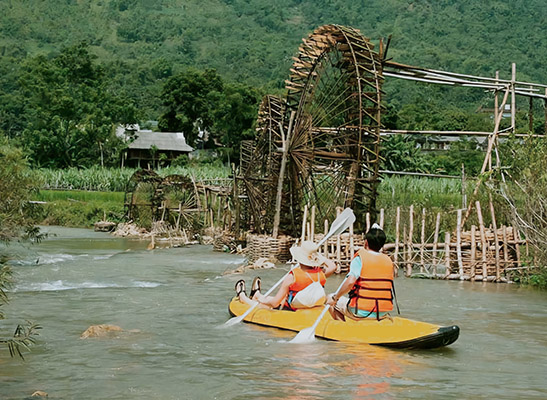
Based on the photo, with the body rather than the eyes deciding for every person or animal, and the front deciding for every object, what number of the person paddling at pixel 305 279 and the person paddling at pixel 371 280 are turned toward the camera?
0

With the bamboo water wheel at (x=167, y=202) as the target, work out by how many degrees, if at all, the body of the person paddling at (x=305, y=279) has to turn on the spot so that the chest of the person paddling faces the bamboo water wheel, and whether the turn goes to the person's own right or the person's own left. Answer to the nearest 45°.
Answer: approximately 45° to the person's own right

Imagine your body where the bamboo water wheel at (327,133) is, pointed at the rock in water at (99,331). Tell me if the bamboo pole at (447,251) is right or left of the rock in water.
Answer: left

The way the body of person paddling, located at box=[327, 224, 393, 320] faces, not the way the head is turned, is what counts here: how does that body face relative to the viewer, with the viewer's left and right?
facing away from the viewer and to the left of the viewer

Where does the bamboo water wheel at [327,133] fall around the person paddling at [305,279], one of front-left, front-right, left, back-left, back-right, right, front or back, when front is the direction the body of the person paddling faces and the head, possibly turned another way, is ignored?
front-right

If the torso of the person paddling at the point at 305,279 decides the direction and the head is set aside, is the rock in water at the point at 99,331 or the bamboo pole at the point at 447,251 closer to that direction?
the rock in water

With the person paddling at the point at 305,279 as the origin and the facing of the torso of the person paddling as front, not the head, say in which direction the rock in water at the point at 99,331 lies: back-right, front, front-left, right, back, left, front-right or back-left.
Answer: front-left

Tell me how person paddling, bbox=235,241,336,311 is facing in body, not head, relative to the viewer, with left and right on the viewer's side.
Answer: facing away from the viewer and to the left of the viewer

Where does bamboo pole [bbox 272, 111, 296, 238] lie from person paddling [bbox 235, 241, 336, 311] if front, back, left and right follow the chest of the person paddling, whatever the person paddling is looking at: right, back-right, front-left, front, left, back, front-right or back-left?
front-right

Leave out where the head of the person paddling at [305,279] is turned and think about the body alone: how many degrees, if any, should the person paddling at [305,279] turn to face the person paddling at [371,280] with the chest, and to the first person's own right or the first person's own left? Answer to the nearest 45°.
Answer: approximately 180°
